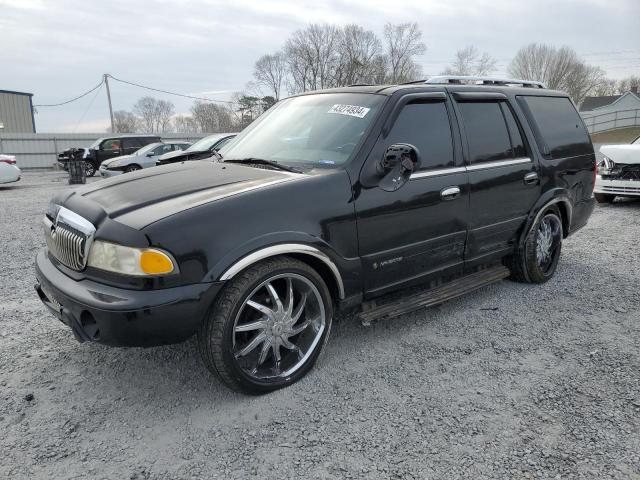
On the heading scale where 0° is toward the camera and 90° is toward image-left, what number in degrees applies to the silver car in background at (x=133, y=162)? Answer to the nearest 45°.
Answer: approximately 45°

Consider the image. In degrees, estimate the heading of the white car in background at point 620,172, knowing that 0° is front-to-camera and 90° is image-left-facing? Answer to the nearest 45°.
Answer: approximately 45°

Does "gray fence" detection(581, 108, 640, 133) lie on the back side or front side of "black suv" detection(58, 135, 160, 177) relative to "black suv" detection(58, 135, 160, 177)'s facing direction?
on the back side

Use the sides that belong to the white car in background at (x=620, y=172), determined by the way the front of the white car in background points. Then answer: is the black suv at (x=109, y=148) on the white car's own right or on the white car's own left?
on the white car's own right

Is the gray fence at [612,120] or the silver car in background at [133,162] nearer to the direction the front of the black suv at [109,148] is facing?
the silver car in background

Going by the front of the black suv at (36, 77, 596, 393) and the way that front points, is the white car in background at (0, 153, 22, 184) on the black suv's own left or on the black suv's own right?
on the black suv's own right

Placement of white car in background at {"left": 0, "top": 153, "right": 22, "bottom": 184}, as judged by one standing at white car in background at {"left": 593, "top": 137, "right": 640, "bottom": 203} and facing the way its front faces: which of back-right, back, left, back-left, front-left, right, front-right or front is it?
front-right

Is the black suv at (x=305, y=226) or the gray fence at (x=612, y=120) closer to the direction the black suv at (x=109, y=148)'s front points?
the black suv
